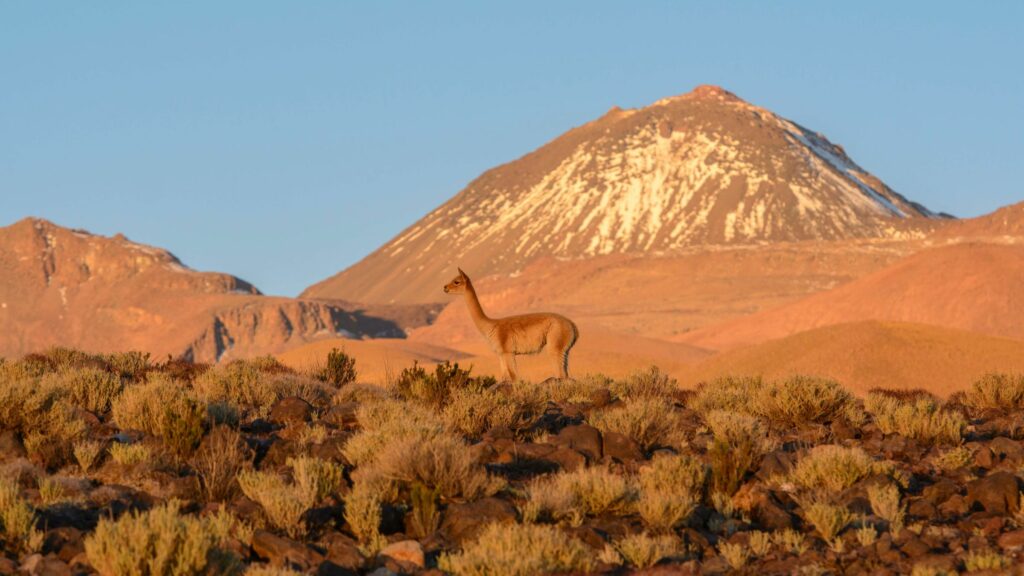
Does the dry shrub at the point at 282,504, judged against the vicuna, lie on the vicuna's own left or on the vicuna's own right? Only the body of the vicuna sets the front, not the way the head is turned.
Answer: on the vicuna's own left

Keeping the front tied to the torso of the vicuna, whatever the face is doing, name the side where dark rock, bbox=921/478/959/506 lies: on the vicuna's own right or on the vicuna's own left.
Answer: on the vicuna's own left

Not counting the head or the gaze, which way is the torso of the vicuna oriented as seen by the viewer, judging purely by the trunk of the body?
to the viewer's left

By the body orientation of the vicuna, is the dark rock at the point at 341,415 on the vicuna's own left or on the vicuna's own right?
on the vicuna's own left

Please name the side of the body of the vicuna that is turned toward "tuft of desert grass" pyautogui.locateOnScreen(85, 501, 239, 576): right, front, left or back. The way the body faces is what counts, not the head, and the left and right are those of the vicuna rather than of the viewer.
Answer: left

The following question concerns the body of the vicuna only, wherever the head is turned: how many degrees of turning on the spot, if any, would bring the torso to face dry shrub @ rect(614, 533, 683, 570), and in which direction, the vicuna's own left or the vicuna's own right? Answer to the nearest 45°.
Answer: approximately 90° to the vicuna's own left

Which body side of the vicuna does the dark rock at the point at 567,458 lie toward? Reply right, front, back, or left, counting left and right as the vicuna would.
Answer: left

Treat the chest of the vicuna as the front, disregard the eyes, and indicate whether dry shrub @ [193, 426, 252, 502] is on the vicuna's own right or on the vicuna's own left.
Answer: on the vicuna's own left

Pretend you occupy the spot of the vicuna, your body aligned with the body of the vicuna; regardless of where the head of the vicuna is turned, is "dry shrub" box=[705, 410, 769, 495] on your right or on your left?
on your left

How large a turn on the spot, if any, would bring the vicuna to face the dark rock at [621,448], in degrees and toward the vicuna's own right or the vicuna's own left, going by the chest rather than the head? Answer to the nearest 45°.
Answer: approximately 90° to the vicuna's own left

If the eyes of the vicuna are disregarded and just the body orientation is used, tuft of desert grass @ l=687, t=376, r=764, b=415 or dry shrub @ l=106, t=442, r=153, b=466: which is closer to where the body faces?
the dry shrub
